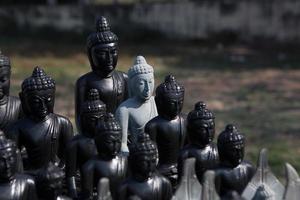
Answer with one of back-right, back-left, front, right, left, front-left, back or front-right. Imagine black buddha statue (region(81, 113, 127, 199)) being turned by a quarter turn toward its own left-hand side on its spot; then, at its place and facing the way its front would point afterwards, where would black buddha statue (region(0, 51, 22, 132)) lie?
left

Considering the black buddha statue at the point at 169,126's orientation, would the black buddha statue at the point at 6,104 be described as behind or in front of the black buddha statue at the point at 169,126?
behind

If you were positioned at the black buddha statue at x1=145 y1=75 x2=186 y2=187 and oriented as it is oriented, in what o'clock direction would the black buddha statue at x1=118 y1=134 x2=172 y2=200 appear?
the black buddha statue at x1=118 y1=134 x2=172 y2=200 is roughly at 2 o'clock from the black buddha statue at x1=145 y1=75 x2=186 y2=187.

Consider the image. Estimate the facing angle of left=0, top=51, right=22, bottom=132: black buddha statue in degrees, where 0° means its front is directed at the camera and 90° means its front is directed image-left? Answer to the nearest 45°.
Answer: approximately 0°

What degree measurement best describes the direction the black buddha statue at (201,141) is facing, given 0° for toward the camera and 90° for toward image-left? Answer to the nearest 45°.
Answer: approximately 315°

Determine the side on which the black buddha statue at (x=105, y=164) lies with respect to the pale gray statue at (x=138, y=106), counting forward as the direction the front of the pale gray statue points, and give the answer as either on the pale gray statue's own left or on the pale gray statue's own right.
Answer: on the pale gray statue's own right

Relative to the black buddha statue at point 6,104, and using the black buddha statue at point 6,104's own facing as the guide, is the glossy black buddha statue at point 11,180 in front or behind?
in front

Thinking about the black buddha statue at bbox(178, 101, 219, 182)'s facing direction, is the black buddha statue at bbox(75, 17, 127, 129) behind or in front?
behind
